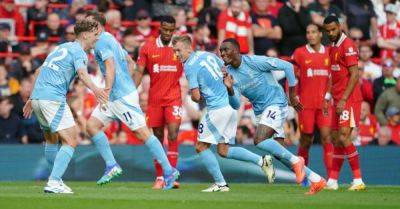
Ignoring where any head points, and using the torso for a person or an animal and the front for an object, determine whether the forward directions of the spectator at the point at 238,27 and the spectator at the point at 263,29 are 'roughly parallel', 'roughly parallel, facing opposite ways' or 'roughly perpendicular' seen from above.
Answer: roughly parallel

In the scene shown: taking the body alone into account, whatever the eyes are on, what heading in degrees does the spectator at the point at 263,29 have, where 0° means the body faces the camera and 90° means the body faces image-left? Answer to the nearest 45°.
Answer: approximately 0°

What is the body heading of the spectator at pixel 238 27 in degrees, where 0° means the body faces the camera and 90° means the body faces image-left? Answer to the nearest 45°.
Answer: approximately 0°

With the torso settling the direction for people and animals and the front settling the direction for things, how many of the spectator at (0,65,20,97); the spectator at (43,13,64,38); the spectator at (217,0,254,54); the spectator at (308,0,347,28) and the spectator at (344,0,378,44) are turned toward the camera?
5

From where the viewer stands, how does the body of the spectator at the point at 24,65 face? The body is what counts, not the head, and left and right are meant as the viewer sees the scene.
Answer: facing the viewer

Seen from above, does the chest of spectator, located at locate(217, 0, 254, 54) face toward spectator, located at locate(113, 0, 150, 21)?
no

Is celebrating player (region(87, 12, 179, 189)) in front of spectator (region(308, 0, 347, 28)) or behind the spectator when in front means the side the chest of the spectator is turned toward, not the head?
in front

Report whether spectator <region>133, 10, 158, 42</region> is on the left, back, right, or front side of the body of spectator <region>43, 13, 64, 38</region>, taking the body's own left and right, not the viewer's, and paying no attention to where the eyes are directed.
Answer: left

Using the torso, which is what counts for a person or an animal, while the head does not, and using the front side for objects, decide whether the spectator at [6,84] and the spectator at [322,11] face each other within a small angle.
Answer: no

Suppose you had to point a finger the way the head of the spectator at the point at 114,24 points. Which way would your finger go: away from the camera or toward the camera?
toward the camera

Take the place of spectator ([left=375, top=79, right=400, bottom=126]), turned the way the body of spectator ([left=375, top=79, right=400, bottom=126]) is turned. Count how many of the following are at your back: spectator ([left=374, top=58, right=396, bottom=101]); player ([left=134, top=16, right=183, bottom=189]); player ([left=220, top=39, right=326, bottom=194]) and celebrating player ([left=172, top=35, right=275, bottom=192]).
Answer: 1

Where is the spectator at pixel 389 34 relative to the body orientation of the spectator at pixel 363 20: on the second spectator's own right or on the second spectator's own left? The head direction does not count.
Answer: on the second spectator's own left

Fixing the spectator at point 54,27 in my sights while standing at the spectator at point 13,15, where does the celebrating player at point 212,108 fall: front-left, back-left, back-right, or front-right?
front-right

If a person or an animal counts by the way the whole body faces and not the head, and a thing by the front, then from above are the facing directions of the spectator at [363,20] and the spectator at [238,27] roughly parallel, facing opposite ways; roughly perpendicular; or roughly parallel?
roughly parallel

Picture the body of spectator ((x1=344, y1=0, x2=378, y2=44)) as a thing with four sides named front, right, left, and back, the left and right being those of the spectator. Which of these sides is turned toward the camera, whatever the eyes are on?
front

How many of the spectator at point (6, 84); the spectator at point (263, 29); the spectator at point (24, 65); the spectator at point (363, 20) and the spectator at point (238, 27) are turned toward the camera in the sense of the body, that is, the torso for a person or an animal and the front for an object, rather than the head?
5

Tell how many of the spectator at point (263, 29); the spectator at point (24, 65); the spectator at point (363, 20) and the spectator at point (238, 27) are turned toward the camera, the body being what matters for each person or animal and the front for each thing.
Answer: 4

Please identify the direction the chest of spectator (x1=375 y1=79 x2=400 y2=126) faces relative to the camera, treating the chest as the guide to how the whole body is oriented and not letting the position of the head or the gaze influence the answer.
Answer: toward the camera

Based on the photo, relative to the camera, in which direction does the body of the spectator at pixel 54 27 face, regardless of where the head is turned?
toward the camera

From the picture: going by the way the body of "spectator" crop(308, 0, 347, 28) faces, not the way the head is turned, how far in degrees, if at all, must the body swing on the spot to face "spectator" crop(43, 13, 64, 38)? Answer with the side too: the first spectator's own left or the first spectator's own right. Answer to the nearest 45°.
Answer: approximately 90° to the first spectator's own right

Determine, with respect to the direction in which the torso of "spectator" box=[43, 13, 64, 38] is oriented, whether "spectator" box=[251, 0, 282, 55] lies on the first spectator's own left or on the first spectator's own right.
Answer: on the first spectator's own left
